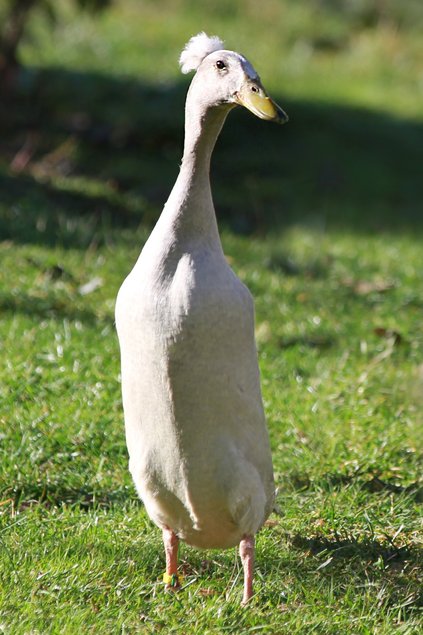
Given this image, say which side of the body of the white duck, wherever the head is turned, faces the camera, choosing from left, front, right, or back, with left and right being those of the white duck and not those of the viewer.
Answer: front
